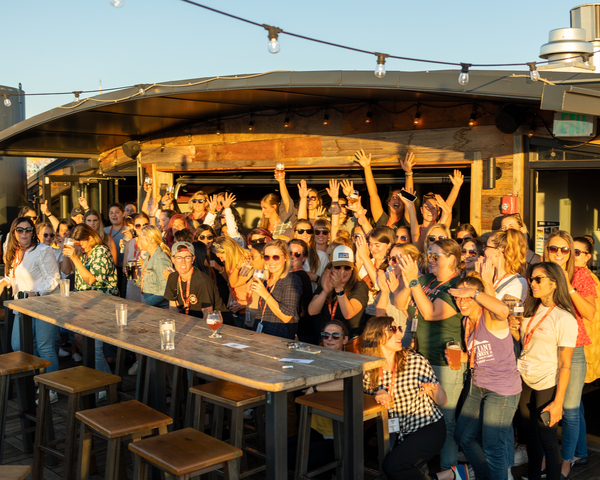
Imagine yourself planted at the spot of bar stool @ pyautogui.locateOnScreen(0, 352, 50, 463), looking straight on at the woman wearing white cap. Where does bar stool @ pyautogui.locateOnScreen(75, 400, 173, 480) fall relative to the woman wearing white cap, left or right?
right

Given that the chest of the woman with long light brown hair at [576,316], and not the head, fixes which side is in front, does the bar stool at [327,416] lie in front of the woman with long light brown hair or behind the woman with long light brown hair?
in front

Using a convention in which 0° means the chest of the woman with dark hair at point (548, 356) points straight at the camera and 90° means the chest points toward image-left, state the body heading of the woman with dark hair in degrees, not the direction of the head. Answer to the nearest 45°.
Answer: approximately 45°

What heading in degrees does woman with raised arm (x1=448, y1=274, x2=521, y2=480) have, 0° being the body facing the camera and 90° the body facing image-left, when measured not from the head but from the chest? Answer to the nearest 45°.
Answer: approximately 45°

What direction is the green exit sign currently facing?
toward the camera

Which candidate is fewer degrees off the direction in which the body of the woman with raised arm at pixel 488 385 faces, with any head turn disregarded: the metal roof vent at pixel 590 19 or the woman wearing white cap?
the woman wearing white cap
